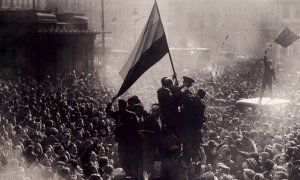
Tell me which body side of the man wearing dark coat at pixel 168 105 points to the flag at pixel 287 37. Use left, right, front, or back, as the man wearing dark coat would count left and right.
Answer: front

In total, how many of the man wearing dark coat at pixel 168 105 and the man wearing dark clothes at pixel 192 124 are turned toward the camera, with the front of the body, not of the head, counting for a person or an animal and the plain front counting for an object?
0

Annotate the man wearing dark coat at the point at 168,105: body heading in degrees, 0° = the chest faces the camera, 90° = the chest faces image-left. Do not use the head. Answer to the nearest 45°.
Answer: approximately 225°

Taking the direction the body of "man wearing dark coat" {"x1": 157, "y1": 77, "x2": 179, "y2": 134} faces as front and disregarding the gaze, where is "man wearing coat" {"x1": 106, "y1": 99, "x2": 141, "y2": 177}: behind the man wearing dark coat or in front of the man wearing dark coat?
behind

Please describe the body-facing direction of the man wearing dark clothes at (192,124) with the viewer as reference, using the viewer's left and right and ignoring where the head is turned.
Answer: facing away from the viewer and to the left of the viewer

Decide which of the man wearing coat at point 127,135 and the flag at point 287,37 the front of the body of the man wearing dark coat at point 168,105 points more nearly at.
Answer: the flag

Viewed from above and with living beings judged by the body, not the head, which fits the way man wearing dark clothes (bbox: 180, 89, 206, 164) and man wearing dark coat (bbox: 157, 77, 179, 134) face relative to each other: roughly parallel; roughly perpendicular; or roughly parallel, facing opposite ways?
roughly parallel

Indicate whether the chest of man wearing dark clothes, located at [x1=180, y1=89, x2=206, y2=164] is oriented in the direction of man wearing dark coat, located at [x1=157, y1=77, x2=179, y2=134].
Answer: no
